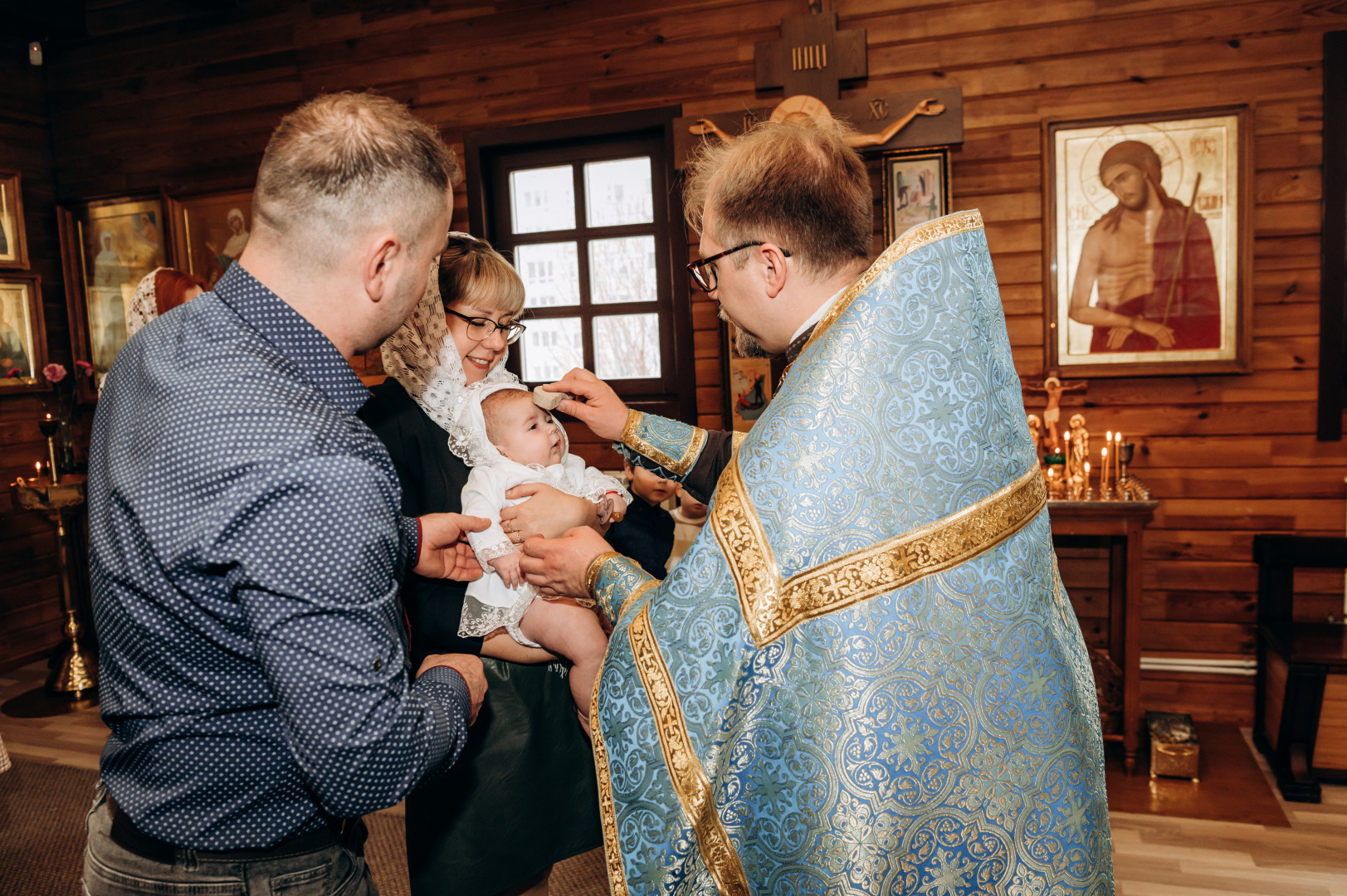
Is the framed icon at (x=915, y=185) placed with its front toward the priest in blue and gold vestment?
yes

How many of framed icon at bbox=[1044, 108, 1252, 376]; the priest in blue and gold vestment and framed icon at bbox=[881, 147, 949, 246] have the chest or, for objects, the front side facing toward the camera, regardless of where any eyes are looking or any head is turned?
2

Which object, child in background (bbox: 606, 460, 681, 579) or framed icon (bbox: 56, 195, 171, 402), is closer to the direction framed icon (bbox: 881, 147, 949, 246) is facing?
the child in background

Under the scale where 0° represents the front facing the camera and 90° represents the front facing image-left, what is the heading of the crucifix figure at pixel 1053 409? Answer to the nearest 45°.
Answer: approximately 0°

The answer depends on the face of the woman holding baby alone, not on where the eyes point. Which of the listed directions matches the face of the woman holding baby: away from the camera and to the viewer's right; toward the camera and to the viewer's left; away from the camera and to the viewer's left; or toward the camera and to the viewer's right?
toward the camera and to the viewer's right

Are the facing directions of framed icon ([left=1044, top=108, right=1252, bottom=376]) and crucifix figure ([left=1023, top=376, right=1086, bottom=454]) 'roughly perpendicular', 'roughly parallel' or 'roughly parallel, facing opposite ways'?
roughly parallel

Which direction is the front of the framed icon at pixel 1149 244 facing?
toward the camera

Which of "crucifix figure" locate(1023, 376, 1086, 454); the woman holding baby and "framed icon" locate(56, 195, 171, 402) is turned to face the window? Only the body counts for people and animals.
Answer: the framed icon

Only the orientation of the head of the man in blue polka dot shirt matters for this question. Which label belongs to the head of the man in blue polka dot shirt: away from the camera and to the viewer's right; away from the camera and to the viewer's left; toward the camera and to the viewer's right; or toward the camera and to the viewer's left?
away from the camera and to the viewer's right

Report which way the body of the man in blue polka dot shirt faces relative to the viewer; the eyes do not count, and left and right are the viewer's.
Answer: facing away from the viewer and to the right of the viewer
